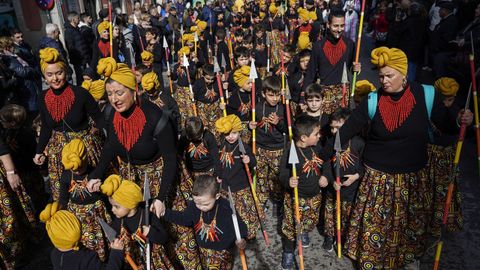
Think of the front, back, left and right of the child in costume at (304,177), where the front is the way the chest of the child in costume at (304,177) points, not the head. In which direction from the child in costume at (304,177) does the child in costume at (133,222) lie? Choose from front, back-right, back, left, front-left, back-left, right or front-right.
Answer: right

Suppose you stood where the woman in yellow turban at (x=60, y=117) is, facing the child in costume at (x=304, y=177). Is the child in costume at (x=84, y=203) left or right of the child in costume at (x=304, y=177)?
right

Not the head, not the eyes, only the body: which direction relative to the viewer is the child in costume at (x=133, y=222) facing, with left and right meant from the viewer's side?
facing the viewer and to the left of the viewer

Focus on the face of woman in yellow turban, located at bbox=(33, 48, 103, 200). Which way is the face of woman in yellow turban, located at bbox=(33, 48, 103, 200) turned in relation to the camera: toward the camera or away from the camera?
toward the camera

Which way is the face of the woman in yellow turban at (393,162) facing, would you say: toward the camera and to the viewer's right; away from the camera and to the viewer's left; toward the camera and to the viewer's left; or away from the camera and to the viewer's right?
toward the camera and to the viewer's left

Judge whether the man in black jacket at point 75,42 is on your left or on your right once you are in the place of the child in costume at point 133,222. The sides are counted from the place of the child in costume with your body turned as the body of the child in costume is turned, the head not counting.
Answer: on your right

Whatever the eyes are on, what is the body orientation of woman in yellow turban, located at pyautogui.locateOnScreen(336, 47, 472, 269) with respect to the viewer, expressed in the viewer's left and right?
facing the viewer

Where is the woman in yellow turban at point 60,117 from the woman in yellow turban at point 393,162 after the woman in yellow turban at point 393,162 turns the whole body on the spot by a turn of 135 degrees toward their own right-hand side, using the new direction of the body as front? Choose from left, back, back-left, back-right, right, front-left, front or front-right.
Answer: front-left

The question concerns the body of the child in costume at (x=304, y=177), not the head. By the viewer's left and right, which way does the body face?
facing the viewer and to the right of the viewer

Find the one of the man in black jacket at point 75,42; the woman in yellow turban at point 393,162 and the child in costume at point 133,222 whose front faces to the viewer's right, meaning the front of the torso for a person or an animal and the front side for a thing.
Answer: the man in black jacket

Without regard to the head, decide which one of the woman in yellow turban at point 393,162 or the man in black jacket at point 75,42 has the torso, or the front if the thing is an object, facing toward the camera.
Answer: the woman in yellow turban
